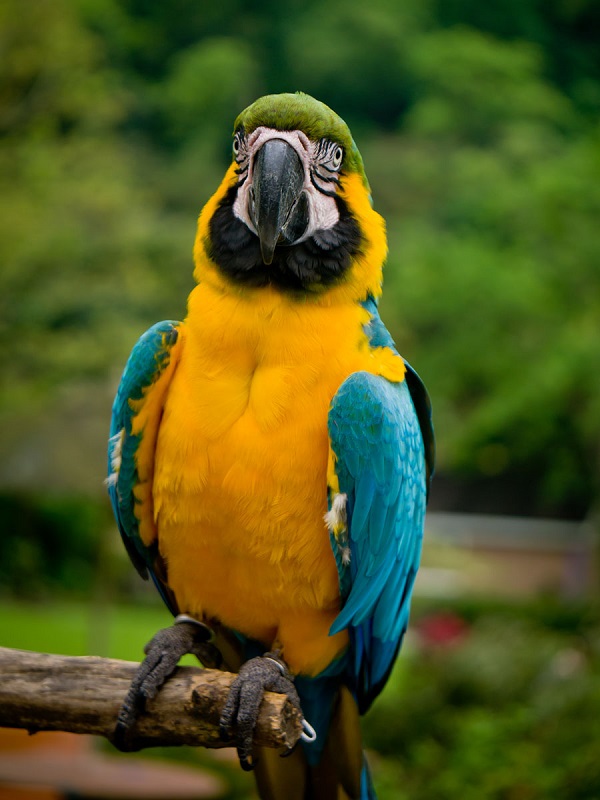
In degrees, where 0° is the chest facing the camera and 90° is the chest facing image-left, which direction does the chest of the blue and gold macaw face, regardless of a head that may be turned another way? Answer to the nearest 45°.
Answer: approximately 0°
